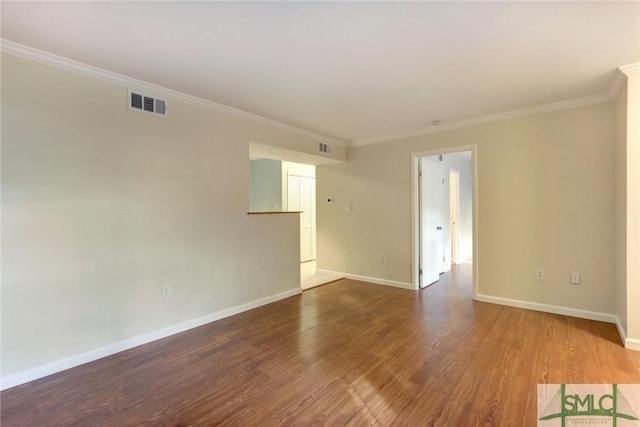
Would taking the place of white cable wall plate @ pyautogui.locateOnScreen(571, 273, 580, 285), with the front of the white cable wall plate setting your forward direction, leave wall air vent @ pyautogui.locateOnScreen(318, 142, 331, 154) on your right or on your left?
on your right

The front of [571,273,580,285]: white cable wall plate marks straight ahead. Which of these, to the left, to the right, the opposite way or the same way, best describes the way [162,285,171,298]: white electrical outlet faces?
to the left

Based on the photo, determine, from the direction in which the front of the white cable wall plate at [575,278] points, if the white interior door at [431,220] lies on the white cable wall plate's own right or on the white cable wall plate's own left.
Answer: on the white cable wall plate's own right

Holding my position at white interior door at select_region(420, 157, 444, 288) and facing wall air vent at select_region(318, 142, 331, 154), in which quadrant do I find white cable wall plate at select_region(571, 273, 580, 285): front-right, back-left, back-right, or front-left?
back-left

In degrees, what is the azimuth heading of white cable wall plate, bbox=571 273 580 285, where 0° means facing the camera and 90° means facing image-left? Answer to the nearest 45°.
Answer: approximately 0°

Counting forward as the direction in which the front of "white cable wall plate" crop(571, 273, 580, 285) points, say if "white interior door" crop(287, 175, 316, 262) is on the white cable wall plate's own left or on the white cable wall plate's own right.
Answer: on the white cable wall plate's own right

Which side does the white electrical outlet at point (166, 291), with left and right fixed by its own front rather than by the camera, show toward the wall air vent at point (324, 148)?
left

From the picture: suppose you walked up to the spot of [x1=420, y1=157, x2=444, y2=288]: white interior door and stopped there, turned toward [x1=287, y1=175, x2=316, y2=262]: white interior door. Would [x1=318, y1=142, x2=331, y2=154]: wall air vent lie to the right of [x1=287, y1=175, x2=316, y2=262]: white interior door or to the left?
left
